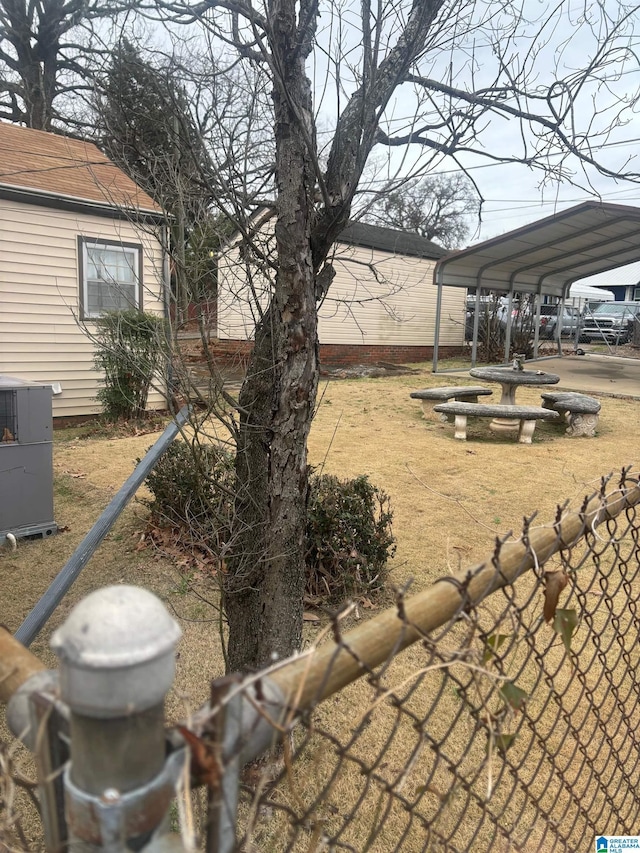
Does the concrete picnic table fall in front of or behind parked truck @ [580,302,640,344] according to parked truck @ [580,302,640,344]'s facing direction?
in front

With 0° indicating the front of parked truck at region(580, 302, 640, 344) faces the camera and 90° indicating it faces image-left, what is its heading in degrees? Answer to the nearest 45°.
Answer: approximately 45°

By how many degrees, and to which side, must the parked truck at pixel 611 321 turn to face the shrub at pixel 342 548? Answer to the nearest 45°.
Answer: approximately 45° to its left
